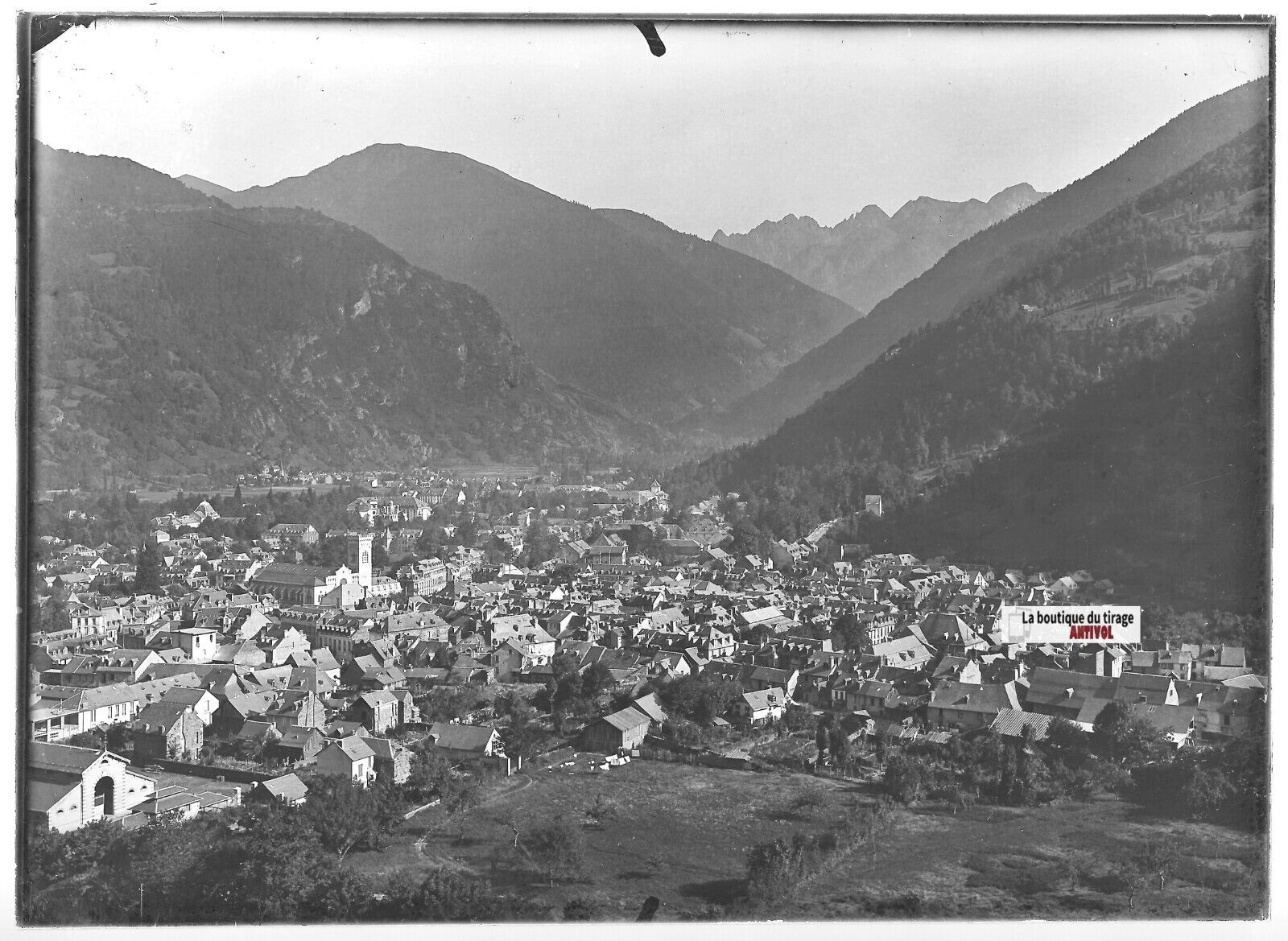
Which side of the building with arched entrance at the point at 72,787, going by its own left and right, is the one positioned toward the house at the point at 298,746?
left

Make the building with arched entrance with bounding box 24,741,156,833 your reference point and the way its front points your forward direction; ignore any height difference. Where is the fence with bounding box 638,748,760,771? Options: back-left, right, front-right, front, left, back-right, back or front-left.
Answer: front-left

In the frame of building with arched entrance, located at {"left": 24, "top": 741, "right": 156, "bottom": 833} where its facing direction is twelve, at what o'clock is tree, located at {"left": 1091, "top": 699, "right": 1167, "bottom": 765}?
The tree is roughly at 11 o'clock from the building with arched entrance.

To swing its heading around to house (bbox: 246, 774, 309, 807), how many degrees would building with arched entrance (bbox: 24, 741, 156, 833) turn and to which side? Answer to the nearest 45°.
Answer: approximately 45° to its left

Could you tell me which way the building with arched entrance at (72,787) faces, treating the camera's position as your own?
facing the viewer and to the right of the viewer

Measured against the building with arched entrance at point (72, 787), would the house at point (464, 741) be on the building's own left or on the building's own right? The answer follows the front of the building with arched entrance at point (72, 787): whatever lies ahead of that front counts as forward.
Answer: on the building's own left

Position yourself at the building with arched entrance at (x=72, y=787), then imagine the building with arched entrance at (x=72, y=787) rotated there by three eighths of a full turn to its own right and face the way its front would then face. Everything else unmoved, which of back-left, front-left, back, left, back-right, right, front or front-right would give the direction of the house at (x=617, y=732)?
back

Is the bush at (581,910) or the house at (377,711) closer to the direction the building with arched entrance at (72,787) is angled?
the bush

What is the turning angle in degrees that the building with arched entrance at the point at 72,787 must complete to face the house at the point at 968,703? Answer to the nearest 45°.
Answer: approximately 45° to its left
